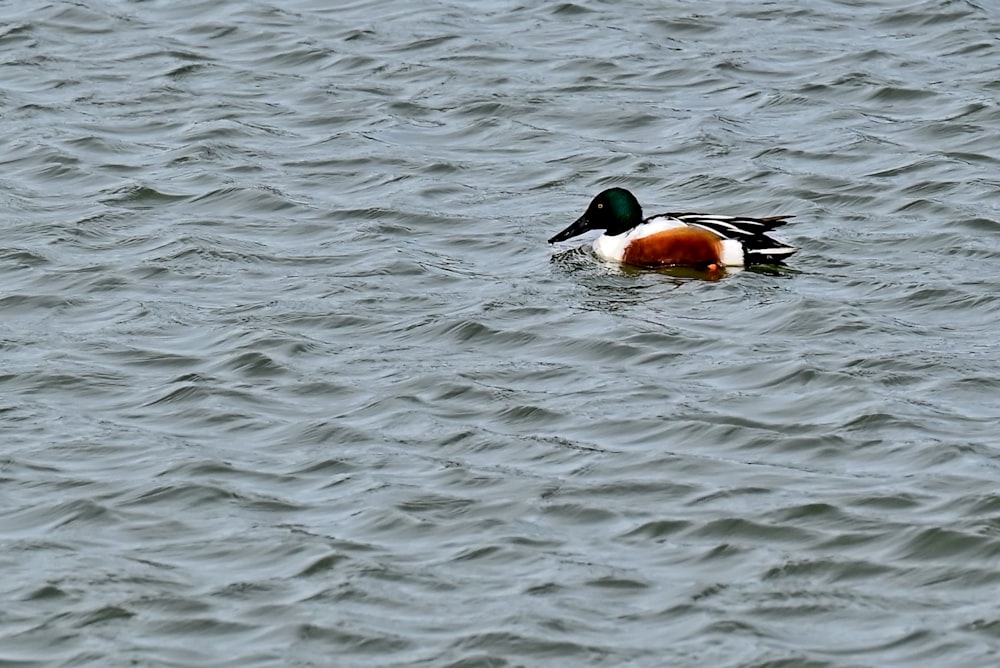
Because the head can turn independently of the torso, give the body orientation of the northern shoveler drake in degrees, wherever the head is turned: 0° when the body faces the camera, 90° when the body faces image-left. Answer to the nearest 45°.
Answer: approximately 90°
